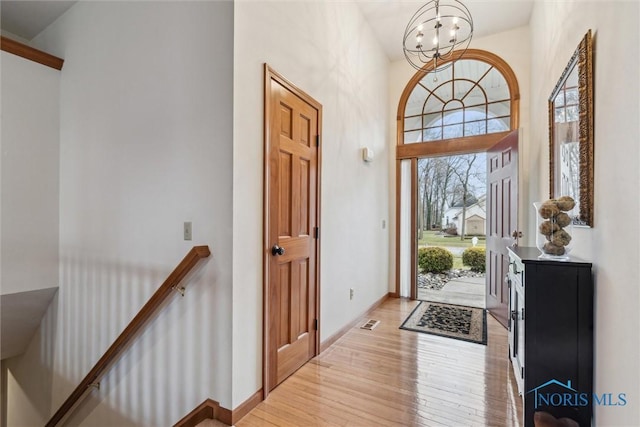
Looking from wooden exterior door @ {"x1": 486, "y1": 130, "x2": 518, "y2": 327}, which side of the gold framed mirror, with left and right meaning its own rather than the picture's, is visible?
right

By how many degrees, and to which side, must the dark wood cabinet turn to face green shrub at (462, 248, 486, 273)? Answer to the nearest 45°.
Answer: approximately 90° to its right

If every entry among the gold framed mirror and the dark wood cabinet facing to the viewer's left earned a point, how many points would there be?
2

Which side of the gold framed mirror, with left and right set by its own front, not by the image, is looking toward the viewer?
left

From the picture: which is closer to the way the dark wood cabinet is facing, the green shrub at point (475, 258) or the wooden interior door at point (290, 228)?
the wooden interior door

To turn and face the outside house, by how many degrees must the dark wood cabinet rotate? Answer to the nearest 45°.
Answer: approximately 90° to its right

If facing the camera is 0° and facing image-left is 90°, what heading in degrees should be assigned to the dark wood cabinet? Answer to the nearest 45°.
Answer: approximately 90°

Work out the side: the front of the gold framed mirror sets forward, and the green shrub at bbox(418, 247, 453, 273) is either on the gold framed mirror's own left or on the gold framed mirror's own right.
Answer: on the gold framed mirror's own right

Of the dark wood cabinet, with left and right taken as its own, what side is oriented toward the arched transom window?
right
